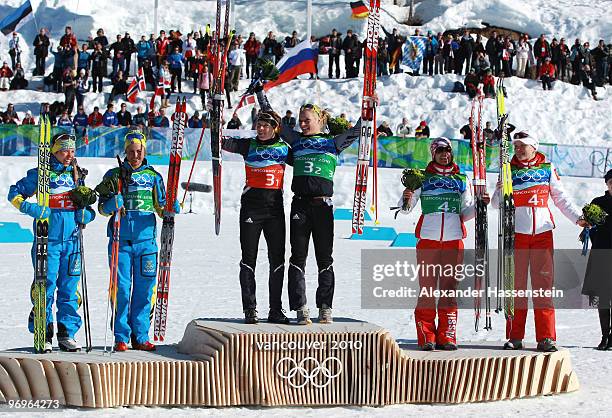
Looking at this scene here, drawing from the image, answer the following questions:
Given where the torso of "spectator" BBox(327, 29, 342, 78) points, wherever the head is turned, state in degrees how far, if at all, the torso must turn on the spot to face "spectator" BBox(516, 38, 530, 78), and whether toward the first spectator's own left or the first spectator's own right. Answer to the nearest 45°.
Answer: approximately 90° to the first spectator's own left

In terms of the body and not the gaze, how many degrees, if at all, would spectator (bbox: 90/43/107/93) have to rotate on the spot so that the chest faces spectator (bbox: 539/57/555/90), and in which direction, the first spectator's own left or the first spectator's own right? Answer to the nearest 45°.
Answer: approximately 90° to the first spectator's own left

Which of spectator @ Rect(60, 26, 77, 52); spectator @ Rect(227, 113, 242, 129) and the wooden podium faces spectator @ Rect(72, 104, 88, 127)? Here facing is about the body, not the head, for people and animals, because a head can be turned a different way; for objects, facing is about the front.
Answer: spectator @ Rect(60, 26, 77, 52)

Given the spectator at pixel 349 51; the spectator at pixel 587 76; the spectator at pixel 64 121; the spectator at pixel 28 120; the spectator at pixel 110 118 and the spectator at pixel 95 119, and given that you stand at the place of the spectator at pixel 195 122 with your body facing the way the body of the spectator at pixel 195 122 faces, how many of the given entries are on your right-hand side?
4

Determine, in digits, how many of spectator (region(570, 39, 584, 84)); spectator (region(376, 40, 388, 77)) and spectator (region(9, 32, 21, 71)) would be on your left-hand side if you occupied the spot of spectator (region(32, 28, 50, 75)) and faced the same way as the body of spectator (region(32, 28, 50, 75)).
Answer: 2

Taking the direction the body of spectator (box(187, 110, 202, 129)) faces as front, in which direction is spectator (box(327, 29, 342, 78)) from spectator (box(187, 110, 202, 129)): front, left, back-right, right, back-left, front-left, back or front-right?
back-left

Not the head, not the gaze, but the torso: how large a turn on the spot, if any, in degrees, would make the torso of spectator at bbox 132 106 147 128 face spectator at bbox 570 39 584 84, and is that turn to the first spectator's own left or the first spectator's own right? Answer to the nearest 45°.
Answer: approximately 90° to the first spectator's own left

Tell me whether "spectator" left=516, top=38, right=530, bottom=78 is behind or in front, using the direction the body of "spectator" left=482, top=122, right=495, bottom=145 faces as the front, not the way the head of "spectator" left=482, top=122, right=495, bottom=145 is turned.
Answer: behind
